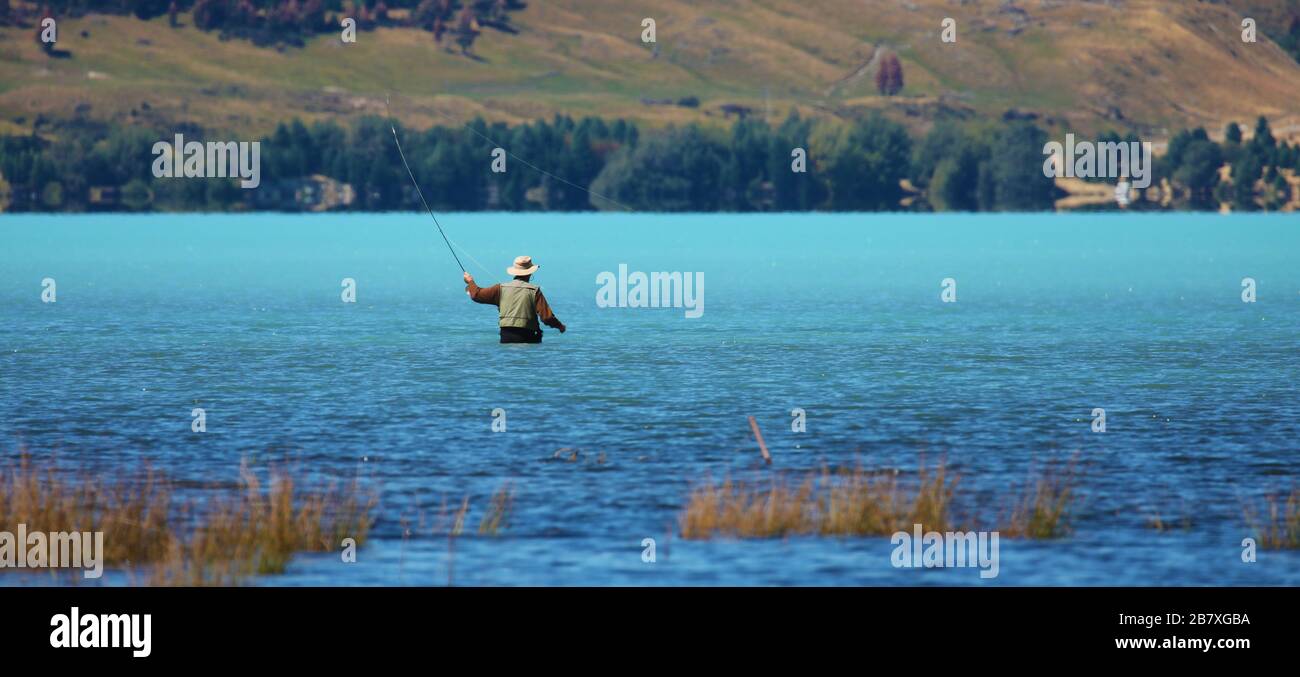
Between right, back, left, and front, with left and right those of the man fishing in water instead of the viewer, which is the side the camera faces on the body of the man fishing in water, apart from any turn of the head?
back
